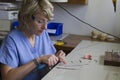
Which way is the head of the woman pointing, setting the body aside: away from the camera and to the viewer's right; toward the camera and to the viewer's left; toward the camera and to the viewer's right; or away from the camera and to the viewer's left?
toward the camera and to the viewer's right

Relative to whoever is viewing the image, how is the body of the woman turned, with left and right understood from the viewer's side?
facing the viewer and to the right of the viewer

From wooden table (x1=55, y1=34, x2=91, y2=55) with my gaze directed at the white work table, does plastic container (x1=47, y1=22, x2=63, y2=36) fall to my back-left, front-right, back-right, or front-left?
back-right

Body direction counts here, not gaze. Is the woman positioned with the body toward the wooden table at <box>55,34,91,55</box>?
no
